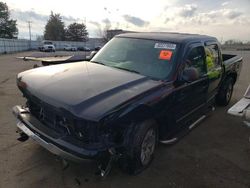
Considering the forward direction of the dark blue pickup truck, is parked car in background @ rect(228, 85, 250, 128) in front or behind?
behind
